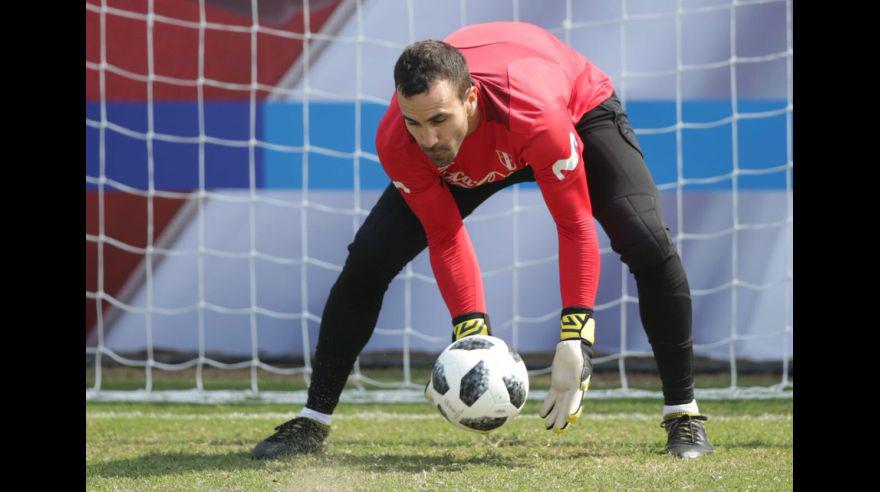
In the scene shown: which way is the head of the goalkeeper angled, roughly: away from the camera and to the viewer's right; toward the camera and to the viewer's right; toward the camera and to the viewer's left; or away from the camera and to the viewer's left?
toward the camera and to the viewer's left

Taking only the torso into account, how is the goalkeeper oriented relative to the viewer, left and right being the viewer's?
facing the viewer and to the left of the viewer
